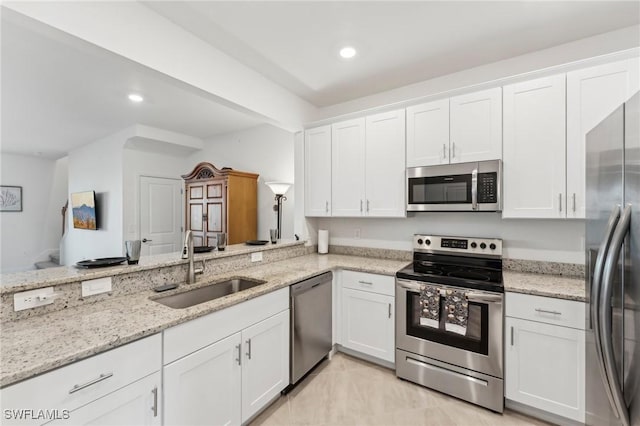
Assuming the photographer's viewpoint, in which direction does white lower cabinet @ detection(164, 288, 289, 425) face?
facing the viewer and to the right of the viewer

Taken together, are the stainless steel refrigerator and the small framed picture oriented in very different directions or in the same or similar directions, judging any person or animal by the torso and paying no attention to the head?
very different directions

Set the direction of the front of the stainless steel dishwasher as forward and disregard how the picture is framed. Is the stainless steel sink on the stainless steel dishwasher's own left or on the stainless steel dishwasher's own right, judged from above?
on the stainless steel dishwasher's own right

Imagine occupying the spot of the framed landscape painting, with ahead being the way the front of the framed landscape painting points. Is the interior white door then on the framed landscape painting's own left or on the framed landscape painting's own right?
on the framed landscape painting's own left

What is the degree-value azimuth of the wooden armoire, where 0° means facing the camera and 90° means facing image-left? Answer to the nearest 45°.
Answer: approximately 45°

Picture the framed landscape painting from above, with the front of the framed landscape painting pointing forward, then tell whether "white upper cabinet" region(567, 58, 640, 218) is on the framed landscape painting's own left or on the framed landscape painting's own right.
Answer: on the framed landscape painting's own left

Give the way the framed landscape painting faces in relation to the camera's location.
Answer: facing the viewer and to the left of the viewer

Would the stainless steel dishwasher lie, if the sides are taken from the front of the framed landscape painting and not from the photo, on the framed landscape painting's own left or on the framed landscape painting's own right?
on the framed landscape painting's own left

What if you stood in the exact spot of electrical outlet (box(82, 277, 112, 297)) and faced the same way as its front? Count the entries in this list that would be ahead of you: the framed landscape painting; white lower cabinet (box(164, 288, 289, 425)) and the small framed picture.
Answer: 1

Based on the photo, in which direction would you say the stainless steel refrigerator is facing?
to the viewer's left

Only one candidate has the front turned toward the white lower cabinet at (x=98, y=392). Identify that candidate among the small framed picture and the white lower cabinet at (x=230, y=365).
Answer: the small framed picture

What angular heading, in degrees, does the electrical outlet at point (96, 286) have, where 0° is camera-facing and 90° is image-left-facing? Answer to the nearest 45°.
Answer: approximately 315°
